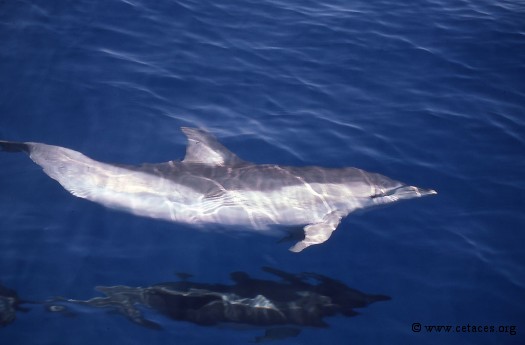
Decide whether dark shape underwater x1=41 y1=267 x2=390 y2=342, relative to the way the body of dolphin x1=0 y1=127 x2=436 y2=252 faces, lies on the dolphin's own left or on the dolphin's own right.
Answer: on the dolphin's own right

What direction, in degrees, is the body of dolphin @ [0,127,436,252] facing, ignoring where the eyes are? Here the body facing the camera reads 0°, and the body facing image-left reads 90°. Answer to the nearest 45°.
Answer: approximately 270°
